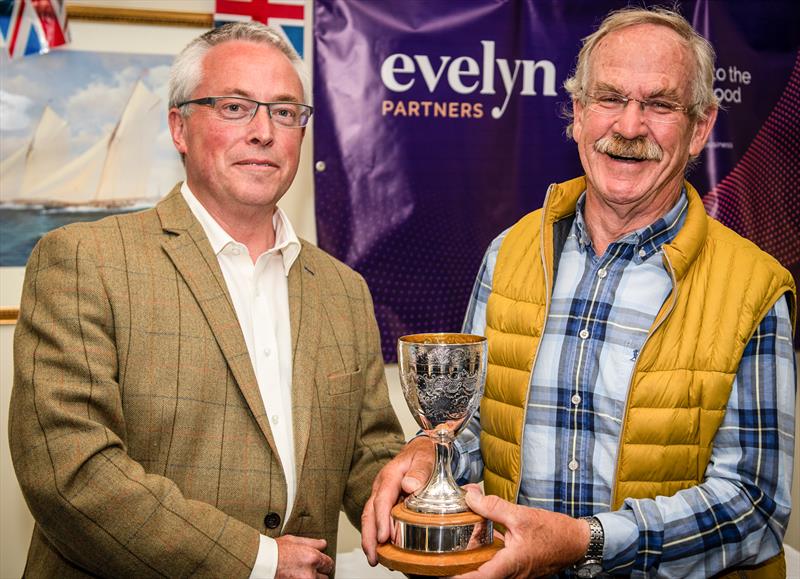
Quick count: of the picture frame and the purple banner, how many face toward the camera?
2

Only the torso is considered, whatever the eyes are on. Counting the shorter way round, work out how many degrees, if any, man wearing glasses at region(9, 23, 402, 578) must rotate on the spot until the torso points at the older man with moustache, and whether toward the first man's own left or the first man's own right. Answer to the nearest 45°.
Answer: approximately 45° to the first man's own left

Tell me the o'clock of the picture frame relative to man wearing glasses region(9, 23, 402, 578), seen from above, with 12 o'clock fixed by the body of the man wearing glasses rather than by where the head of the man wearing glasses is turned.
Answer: The picture frame is roughly at 7 o'clock from the man wearing glasses.

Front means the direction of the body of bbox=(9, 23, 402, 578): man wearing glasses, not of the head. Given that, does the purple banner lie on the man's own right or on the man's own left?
on the man's own left

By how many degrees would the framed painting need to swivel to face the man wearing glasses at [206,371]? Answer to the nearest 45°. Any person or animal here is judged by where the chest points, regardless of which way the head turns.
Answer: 0° — it already faces them

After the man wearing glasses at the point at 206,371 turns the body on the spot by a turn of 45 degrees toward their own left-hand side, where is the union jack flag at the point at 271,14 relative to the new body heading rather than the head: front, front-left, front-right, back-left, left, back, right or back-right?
left

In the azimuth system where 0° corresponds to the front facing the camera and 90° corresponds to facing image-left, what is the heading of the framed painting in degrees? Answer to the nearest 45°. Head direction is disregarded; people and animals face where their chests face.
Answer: approximately 0°

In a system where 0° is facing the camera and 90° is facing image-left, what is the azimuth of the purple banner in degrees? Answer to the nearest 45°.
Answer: approximately 0°

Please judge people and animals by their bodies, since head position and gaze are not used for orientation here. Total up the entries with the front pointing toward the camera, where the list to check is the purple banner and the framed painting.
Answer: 2

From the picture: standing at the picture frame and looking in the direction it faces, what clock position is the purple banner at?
The purple banner is roughly at 9 o'clock from the picture frame.
